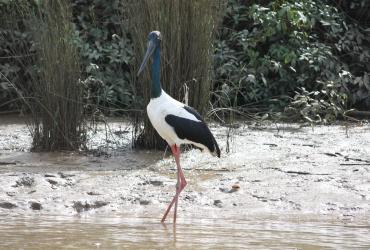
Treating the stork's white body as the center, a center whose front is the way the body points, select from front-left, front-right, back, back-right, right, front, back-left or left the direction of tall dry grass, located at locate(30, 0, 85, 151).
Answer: front-right

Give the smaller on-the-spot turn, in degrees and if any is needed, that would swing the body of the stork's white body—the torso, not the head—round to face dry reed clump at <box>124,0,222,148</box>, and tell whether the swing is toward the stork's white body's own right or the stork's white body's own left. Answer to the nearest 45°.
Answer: approximately 90° to the stork's white body's own right

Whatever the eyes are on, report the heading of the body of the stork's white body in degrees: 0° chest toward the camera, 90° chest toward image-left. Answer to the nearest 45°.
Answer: approximately 90°

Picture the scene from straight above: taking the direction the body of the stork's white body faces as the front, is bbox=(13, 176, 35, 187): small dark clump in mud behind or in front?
in front
